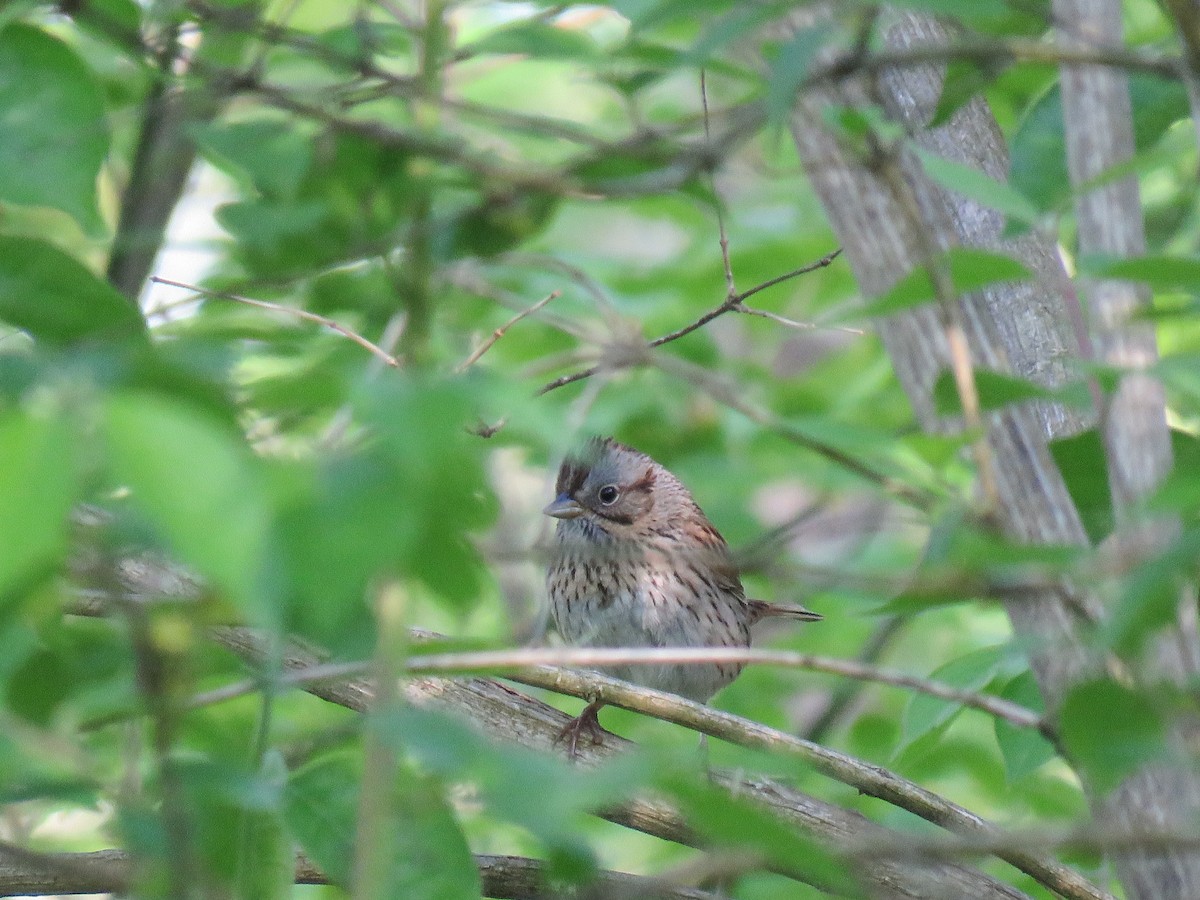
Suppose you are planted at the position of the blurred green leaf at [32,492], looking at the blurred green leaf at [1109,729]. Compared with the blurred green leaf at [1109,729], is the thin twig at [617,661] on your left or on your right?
left

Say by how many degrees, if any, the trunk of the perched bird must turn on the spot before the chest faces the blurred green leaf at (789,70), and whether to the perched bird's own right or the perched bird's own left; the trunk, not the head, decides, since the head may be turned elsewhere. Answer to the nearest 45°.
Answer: approximately 45° to the perched bird's own left

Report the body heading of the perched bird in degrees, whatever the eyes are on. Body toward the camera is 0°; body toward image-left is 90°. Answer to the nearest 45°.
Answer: approximately 45°

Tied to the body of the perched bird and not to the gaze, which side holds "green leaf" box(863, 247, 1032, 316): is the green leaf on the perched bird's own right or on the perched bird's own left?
on the perched bird's own left
